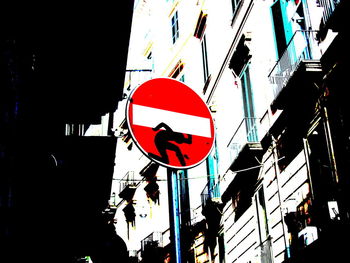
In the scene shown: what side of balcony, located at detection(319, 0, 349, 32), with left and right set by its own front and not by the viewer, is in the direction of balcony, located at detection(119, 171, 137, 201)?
right

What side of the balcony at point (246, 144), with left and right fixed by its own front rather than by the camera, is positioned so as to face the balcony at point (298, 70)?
left

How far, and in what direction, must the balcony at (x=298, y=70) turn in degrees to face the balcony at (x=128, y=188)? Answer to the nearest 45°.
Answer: approximately 90° to its right

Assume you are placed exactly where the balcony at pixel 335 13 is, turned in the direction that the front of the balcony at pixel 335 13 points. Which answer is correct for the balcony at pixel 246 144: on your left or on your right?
on your right

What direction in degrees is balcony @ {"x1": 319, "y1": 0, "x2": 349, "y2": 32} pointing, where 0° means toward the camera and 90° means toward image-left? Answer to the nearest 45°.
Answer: approximately 45°
